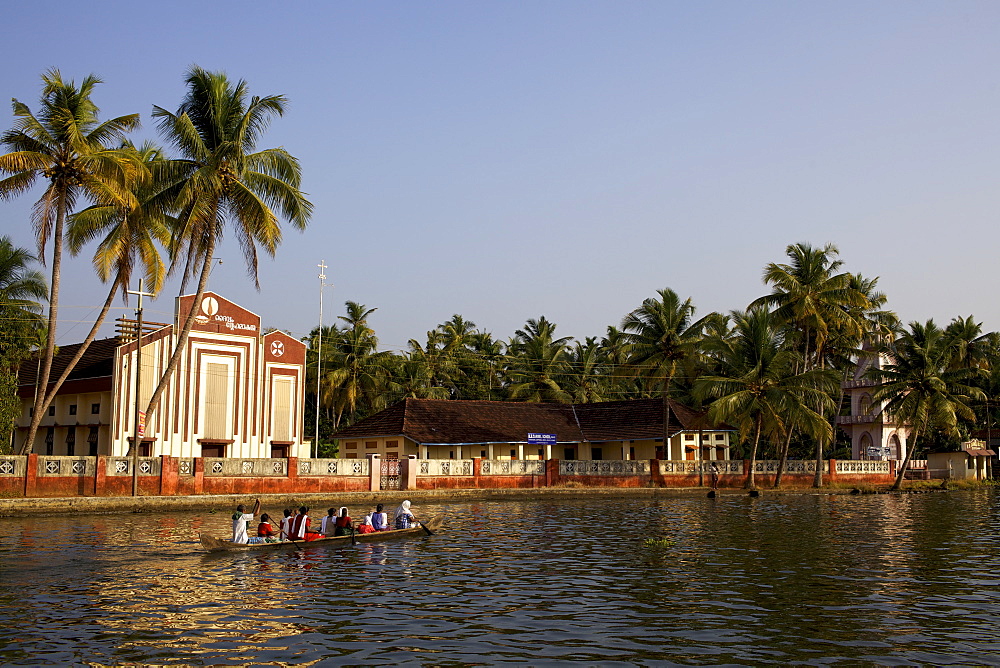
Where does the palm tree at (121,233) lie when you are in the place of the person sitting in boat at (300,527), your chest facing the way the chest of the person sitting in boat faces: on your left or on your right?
on your left

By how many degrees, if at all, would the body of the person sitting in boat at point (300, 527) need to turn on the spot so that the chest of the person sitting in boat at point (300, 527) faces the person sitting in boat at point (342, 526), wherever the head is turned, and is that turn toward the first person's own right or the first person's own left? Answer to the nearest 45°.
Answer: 0° — they already face them

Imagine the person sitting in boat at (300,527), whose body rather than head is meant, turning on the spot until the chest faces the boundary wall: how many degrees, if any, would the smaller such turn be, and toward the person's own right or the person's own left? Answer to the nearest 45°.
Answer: approximately 45° to the person's own left

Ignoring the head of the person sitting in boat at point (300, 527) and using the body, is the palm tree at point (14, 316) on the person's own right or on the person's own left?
on the person's own left

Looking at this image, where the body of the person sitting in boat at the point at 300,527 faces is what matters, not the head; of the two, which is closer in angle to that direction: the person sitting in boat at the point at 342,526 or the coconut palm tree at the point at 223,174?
the person sitting in boat

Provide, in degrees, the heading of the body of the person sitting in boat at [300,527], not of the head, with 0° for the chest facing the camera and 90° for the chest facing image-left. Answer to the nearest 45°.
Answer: approximately 225°

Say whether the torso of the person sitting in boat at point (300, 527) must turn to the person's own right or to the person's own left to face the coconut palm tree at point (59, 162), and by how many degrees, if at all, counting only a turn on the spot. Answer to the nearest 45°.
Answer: approximately 90° to the person's own left
